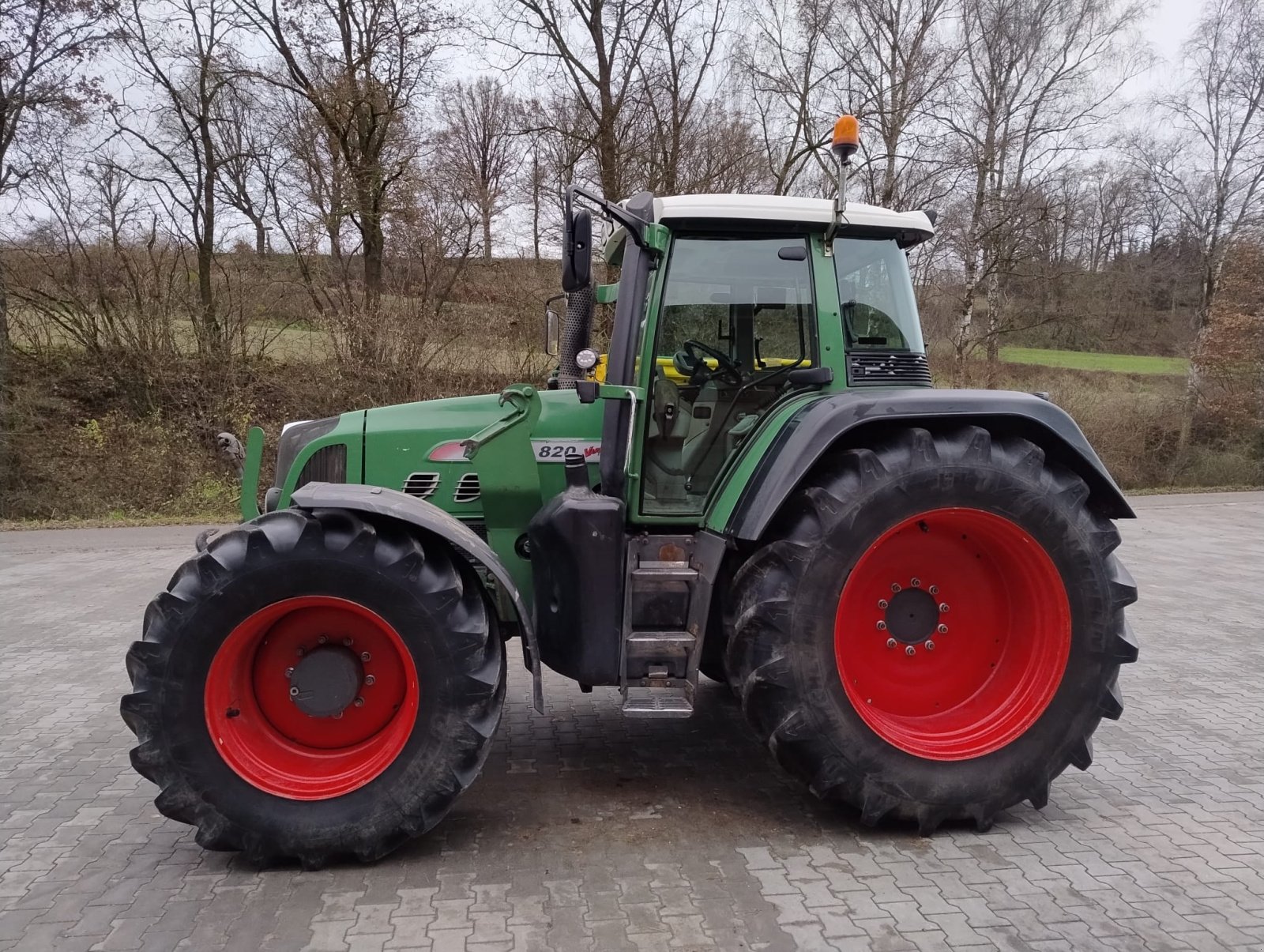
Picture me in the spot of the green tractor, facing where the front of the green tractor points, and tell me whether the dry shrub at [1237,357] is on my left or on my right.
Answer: on my right

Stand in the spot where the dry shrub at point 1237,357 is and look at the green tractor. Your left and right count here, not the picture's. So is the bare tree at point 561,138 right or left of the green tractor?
right

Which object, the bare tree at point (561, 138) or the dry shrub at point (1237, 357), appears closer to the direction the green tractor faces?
the bare tree

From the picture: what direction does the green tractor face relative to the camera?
to the viewer's left

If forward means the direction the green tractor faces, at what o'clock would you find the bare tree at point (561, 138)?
The bare tree is roughly at 3 o'clock from the green tractor.

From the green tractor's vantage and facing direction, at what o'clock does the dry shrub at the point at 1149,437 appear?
The dry shrub is roughly at 4 o'clock from the green tractor.

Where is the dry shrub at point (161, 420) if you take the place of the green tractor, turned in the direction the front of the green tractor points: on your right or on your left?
on your right
